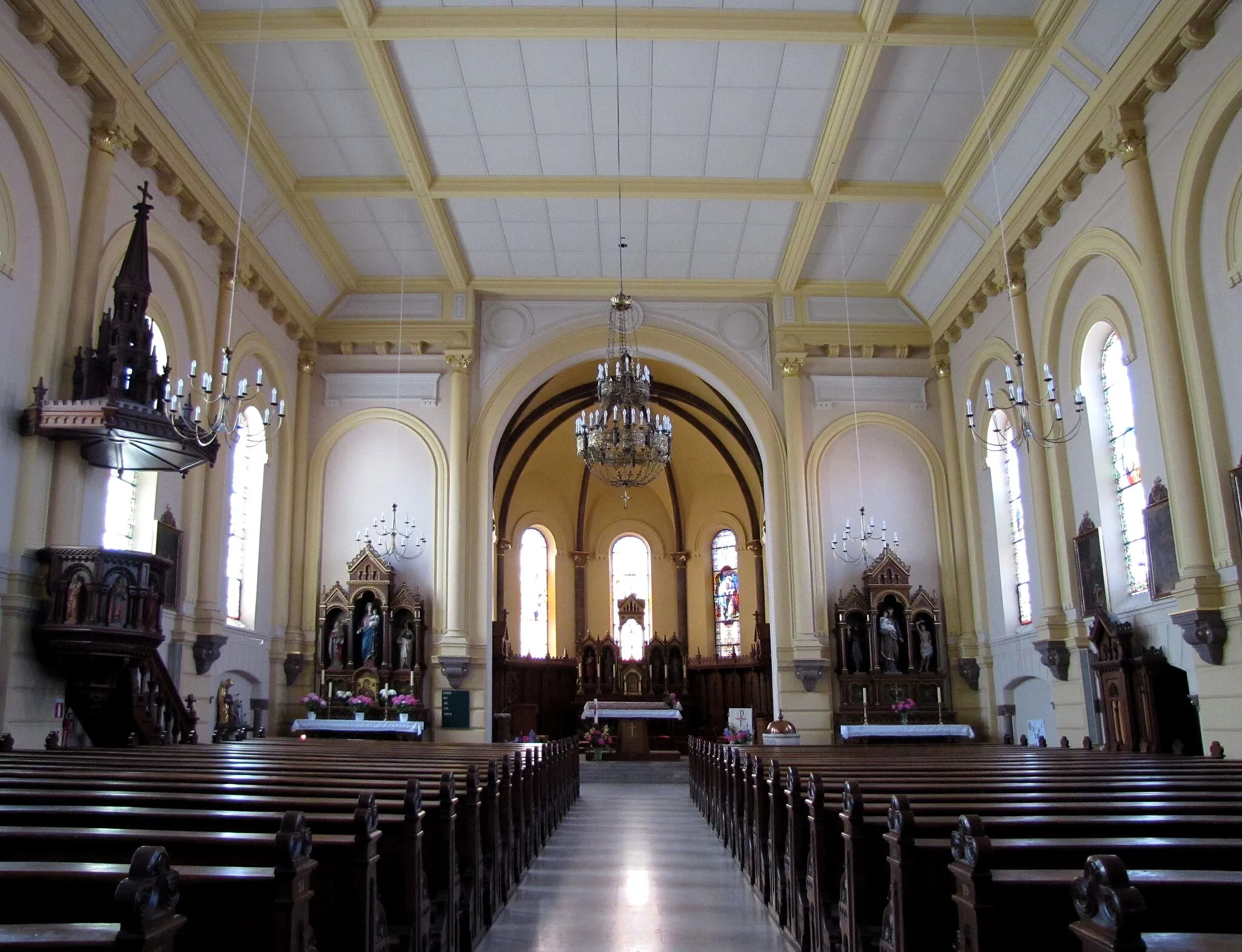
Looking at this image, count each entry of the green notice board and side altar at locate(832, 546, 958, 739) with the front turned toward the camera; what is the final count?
2

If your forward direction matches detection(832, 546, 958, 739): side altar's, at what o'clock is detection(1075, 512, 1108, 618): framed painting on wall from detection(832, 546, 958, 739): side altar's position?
The framed painting on wall is roughly at 11 o'clock from the side altar.

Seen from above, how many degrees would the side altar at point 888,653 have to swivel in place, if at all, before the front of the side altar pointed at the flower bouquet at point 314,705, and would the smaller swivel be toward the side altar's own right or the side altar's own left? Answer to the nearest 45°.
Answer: approximately 90° to the side altar's own right

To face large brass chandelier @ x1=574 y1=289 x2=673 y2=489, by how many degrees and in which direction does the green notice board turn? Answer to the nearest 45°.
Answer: approximately 45° to its left

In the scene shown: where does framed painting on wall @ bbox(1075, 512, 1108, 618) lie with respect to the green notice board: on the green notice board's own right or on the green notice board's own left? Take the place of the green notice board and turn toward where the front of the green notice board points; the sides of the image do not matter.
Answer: on the green notice board's own left

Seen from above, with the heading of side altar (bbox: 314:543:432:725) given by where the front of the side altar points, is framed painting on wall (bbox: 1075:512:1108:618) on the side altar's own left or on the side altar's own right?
on the side altar's own left

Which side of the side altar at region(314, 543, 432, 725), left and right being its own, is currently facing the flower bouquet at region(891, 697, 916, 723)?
left

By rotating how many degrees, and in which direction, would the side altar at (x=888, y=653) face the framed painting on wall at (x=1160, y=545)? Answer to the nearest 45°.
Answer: approximately 45° to its left

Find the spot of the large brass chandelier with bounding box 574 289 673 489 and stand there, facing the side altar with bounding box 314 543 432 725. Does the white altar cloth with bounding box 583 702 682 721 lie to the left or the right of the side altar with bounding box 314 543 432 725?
right

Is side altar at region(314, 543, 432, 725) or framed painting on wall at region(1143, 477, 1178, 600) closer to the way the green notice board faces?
the framed painting on wall

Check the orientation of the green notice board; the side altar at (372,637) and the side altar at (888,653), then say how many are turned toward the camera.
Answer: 3
